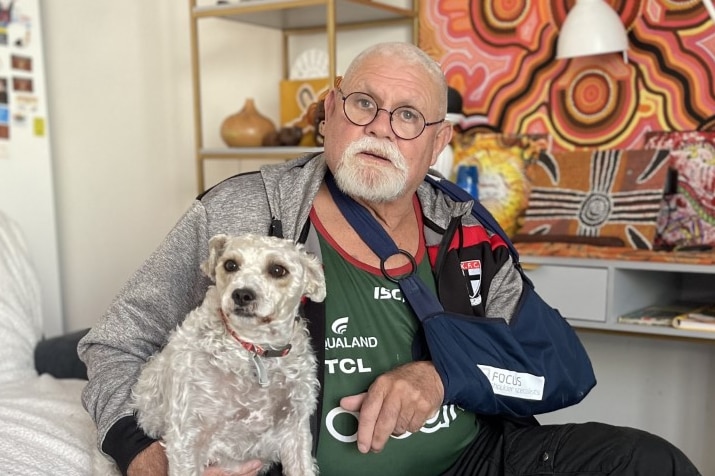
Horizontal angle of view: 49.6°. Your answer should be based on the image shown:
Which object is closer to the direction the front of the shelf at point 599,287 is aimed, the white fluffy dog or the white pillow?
the white fluffy dog

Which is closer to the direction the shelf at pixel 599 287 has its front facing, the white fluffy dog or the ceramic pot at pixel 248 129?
the white fluffy dog

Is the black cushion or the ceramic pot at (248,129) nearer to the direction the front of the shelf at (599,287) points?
the black cushion

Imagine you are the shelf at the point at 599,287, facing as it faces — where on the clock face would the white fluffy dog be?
The white fluffy dog is roughly at 1 o'clock from the shelf.

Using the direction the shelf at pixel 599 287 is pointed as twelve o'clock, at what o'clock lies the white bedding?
The white bedding is roughly at 2 o'clock from the shelf.

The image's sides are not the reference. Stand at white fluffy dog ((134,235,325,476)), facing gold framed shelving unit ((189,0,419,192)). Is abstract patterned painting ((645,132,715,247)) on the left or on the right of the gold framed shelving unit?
right

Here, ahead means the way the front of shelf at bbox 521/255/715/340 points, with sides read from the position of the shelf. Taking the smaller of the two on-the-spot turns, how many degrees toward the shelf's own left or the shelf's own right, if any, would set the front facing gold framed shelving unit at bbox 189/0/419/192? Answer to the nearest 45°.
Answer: approximately 90° to the shelf's own right

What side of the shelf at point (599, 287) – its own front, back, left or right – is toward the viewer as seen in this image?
front

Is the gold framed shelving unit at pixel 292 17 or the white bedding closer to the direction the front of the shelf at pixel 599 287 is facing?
the white bedding

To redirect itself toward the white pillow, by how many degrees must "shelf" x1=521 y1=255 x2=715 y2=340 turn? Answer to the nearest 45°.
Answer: approximately 90° to its right
